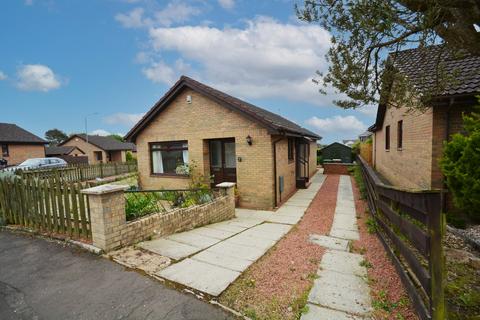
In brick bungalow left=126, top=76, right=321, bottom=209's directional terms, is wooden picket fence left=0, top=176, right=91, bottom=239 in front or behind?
in front

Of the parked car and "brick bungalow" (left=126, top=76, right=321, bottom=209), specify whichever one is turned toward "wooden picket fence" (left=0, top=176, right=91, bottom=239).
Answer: the brick bungalow

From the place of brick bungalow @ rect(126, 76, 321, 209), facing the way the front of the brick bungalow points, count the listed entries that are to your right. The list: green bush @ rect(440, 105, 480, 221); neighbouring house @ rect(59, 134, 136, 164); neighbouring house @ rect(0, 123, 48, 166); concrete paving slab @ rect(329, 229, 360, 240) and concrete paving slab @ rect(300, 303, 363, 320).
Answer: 2

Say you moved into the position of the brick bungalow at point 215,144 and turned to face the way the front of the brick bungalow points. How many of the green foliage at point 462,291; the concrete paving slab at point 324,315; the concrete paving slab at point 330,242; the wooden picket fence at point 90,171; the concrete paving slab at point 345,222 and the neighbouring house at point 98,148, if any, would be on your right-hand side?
2

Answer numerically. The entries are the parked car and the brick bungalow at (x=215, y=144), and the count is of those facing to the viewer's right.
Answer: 0

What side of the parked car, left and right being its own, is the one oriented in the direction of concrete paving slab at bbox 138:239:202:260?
left

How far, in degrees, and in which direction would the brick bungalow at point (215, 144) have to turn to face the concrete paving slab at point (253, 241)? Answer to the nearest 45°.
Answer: approximately 45° to its left

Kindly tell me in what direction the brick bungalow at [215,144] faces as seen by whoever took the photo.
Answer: facing the viewer and to the left of the viewer

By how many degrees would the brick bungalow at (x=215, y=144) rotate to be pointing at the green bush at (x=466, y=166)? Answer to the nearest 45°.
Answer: approximately 90° to its left

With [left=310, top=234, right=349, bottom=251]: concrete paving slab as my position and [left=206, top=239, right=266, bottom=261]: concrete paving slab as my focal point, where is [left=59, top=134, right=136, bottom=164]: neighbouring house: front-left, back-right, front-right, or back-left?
front-right

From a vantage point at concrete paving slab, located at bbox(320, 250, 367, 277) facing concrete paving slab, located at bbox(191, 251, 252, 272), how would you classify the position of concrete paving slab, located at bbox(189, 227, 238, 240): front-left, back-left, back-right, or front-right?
front-right

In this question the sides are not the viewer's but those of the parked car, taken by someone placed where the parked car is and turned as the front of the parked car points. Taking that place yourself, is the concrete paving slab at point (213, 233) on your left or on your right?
on your left

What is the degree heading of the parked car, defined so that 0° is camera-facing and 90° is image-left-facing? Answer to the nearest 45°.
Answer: approximately 90°

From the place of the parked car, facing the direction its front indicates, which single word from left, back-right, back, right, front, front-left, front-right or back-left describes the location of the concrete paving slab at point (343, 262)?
left

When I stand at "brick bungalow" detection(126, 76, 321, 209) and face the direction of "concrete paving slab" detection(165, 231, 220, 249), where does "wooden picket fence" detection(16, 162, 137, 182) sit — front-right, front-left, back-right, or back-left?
back-right
